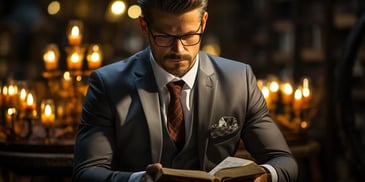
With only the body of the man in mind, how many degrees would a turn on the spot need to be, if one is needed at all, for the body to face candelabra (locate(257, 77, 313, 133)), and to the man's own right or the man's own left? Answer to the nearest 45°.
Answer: approximately 135° to the man's own left

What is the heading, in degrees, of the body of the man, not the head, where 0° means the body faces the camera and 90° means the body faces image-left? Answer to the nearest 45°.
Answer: approximately 0°

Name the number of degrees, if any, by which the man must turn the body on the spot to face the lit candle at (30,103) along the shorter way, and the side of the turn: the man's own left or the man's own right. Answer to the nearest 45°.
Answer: approximately 135° to the man's own right
